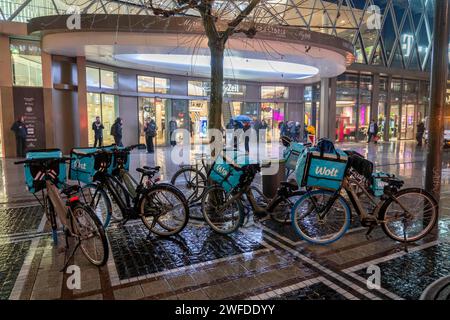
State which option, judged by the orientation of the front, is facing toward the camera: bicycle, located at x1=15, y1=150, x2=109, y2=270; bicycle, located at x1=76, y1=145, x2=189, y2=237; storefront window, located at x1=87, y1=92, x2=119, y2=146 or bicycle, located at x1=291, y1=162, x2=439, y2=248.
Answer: the storefront window

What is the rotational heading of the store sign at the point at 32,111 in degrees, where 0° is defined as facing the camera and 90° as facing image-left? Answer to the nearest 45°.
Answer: approximately 0°

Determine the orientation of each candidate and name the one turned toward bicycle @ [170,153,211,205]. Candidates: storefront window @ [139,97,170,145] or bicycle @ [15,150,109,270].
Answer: the storefront window

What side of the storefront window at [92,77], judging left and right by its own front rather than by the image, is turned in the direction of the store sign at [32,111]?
right

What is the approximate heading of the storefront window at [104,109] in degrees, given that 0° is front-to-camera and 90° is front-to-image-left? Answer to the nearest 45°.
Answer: approximately 0°

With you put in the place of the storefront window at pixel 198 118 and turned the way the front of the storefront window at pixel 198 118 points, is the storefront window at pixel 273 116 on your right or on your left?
on your left

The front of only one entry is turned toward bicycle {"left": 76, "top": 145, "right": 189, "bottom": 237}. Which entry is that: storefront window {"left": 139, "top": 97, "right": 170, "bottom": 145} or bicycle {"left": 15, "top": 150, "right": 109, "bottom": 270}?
the storefront window
